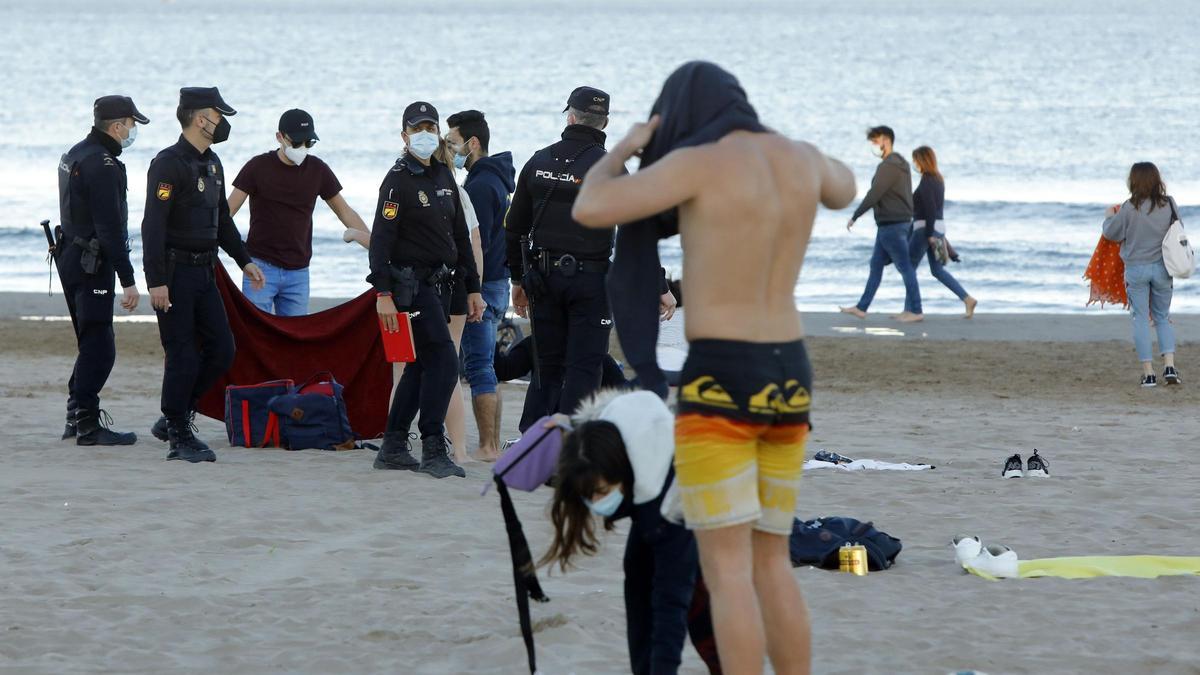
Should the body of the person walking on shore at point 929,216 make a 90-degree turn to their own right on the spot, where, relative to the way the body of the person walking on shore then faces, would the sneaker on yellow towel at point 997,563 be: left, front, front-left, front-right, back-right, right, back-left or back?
back

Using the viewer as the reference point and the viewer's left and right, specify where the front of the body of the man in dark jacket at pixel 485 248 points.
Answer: facing to the left of the viewer

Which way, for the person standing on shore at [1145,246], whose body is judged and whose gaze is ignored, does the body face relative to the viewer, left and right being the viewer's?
facing away from the viewer

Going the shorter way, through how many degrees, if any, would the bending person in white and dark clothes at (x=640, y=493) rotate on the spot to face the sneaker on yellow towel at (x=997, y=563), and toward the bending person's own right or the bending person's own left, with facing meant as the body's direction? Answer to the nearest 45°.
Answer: approximately 180°

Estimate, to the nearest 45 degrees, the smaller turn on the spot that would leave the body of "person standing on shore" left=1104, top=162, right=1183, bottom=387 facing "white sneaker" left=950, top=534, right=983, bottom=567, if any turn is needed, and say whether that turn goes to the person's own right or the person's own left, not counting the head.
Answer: approximately 180°

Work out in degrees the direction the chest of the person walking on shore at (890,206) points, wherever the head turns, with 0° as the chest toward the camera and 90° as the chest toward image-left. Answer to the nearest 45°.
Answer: approximately 90°

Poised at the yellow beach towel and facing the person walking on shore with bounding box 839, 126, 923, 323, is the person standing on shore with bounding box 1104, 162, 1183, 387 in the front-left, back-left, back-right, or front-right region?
front-right

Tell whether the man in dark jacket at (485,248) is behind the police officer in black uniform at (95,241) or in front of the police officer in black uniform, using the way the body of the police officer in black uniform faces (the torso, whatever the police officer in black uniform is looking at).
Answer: in front

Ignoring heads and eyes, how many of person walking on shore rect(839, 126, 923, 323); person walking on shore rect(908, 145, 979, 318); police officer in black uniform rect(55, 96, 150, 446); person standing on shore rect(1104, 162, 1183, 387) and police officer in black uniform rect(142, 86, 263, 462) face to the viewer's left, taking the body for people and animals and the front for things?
2

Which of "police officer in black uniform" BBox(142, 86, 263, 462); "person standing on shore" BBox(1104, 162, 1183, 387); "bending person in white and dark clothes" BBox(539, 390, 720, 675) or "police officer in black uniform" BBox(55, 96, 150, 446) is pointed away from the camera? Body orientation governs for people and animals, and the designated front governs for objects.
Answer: the person standing on shore

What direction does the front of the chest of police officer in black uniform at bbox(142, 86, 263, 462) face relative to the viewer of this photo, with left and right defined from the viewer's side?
facing the viewer and to the right of the viewer

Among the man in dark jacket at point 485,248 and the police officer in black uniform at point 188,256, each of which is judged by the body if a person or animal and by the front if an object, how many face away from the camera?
0

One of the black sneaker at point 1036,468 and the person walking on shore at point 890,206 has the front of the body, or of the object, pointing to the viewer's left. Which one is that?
the person walking on shore

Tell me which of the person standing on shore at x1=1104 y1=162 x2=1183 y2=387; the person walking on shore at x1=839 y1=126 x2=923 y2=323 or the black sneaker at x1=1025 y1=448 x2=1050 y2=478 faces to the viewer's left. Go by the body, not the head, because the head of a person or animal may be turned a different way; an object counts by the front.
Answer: the person walking on shore at x1=839 y1=126 x2=923 y2=323

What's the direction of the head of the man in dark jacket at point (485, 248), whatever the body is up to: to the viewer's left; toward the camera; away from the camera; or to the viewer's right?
to the viewer's left

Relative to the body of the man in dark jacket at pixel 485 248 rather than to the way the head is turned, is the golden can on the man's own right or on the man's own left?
on the man's own left

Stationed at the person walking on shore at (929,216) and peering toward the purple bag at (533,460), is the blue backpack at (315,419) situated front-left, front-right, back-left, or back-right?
front-right

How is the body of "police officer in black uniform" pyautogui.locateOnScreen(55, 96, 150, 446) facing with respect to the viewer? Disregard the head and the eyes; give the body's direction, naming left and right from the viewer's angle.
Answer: facing to the right of the viewer

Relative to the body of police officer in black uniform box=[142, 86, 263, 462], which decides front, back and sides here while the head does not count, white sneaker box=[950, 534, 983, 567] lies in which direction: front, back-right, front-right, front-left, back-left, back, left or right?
front
